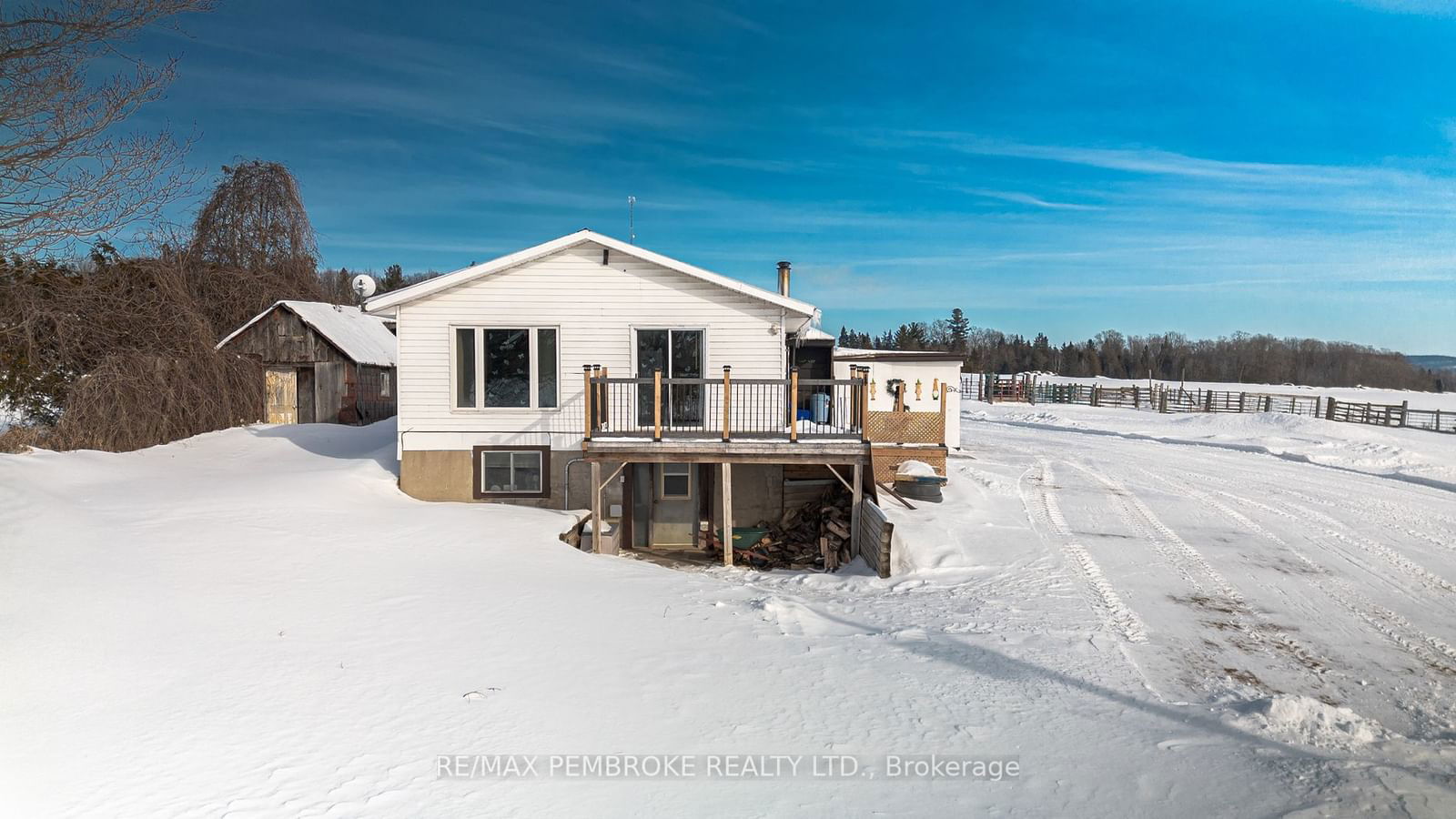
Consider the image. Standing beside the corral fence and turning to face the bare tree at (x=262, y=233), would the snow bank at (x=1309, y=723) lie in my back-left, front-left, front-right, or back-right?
front-left

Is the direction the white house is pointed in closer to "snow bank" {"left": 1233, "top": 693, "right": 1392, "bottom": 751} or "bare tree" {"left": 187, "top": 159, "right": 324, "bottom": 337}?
the snow bank

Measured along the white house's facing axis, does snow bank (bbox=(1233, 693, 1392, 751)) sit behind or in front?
in front

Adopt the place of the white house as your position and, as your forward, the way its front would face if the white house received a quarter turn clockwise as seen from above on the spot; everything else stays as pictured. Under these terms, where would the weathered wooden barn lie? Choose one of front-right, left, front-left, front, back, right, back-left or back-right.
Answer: front-right

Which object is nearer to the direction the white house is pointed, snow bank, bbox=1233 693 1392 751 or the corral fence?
the snow bank

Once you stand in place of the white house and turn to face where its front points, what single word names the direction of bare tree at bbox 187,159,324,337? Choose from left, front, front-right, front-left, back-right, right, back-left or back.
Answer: back-right

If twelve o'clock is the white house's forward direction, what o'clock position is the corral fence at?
The corral fence is roughly at 8 o'clock from the white house.

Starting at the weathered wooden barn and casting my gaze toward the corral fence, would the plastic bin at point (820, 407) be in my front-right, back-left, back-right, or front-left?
front-right

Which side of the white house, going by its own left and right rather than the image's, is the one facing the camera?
front

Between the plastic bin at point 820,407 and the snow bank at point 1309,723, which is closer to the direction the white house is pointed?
the snow bank
